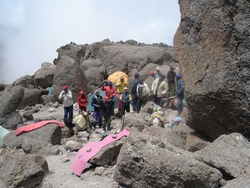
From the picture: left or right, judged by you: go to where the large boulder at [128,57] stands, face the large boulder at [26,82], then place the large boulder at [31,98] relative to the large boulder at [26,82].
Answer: left

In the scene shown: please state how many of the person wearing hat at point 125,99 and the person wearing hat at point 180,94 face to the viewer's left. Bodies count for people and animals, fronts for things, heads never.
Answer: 1

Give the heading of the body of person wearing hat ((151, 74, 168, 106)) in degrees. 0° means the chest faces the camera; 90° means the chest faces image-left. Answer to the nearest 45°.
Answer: approximately 45°

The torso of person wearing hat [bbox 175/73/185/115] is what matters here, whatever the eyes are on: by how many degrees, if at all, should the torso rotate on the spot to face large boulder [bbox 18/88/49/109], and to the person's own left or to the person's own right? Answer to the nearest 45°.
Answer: approximately 45° to the person's own right

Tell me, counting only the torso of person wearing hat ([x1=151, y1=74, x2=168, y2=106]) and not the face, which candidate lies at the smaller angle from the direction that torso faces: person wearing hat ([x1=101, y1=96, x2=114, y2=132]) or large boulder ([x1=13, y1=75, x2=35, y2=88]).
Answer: the person wearing hat

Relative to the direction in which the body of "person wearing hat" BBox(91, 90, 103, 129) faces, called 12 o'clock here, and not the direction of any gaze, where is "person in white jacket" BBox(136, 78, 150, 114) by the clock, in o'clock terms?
The person in white jacket is roughly at 8 o'clock from the person wearing hat.

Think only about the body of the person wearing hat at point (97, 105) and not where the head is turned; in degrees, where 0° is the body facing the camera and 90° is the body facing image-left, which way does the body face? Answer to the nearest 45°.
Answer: approximately 0°
